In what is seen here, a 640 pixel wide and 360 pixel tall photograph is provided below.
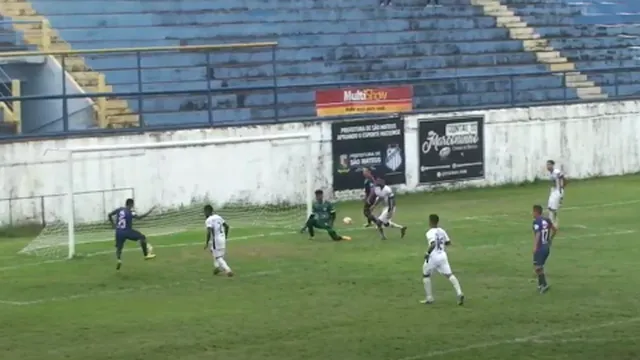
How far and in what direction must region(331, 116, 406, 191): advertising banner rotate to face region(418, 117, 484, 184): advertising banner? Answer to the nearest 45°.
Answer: approximately 135° to its left

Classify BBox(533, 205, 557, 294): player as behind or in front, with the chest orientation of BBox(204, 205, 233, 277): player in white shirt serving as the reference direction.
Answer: behind

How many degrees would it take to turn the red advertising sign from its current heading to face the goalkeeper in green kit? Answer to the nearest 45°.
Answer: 0° — it already faces them

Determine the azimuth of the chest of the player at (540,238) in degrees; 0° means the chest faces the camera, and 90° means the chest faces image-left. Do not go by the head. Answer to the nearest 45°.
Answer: approximately 135°

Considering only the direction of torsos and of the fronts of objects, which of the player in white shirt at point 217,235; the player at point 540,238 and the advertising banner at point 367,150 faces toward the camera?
the advertising banner

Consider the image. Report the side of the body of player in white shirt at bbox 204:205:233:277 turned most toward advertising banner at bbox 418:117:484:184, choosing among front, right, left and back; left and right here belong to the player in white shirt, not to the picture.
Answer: right

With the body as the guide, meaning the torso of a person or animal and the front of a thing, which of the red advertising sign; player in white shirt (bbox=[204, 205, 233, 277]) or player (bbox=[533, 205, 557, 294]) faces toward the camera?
the red advertising sign

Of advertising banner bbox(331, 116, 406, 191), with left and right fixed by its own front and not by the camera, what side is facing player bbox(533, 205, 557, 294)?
front

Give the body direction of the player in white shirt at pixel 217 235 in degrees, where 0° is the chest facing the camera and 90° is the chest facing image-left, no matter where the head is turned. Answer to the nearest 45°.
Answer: approximately 135°

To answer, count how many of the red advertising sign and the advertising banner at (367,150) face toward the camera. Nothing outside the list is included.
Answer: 2

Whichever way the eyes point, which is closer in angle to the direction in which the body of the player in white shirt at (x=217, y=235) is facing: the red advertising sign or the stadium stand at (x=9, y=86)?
the stadium stand
